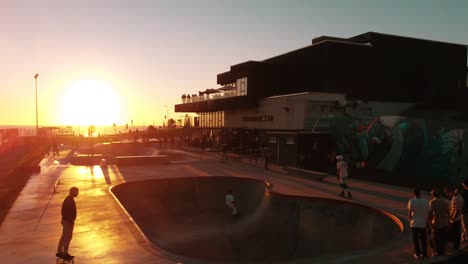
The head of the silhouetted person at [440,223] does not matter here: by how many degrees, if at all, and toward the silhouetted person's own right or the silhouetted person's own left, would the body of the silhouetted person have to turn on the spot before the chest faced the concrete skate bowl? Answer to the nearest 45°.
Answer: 0° — they already face it

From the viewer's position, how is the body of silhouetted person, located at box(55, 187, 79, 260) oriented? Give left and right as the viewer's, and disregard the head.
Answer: facing to the right of the viewer

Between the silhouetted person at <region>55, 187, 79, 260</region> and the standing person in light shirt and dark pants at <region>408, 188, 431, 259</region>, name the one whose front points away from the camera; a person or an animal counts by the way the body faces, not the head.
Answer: the standing person in light shirt and dark pants at <region>408, 188, 431, 259</region>

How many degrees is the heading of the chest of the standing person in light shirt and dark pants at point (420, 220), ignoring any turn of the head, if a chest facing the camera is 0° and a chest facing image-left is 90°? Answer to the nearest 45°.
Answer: approximately 180°

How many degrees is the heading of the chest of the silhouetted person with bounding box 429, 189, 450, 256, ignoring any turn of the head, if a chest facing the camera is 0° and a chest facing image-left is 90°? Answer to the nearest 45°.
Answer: approximately 135°

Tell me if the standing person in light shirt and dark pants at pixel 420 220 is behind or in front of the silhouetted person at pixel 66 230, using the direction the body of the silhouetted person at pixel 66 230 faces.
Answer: in front

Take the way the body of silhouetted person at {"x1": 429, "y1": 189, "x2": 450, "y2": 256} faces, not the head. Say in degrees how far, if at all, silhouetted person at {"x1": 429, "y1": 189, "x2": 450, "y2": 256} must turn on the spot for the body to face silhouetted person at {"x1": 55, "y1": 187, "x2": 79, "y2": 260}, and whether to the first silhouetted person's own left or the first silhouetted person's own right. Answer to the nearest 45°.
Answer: approximately 90° to the first silhouetted person's own left

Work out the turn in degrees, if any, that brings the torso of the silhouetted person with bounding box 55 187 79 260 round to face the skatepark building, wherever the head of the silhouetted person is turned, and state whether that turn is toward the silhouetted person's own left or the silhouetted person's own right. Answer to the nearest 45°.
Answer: approximately 45° to the silhouetted person's own left

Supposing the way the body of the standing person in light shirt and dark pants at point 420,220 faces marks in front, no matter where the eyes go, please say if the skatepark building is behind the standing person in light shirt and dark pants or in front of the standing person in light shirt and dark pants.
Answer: in front
